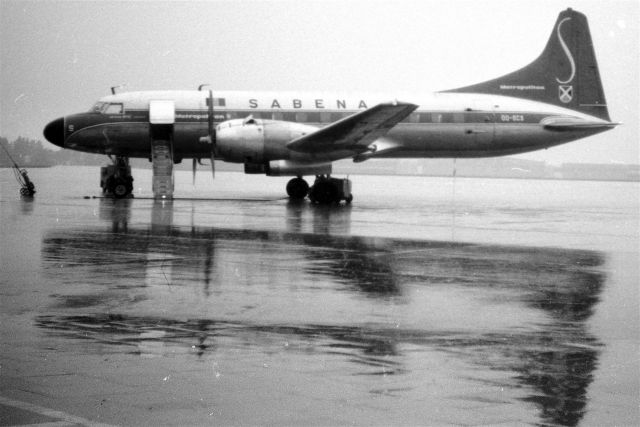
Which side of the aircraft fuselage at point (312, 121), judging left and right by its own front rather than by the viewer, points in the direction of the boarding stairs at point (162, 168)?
front

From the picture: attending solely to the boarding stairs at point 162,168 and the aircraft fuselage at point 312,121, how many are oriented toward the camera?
1

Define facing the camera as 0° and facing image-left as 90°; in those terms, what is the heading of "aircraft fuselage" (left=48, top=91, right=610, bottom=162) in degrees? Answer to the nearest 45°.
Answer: approximately 90°

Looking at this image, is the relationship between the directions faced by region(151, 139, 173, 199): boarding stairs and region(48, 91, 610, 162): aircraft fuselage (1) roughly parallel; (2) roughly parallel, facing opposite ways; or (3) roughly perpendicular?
roughly perpendicular

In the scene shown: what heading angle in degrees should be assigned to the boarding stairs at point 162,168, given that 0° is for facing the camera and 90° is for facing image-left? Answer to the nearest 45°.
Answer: approximately 0°
